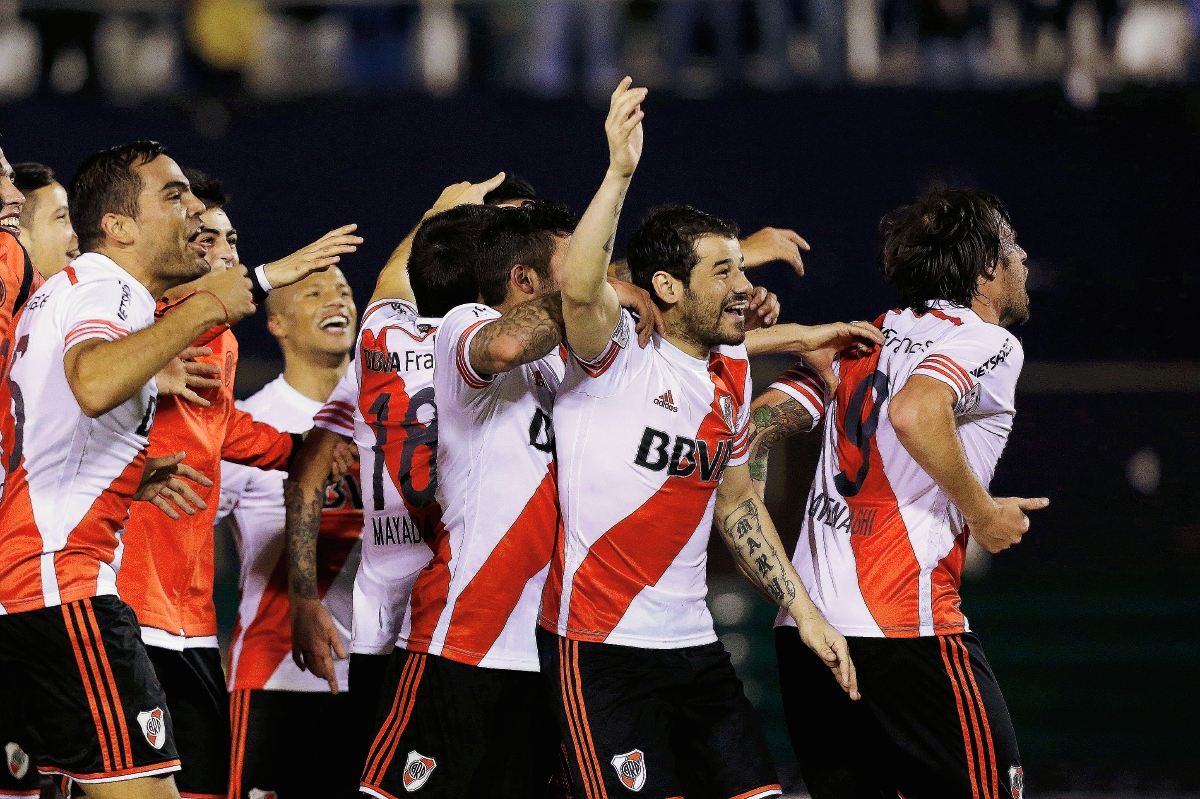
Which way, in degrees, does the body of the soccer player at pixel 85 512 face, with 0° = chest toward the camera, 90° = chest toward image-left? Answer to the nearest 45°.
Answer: approximately 270°

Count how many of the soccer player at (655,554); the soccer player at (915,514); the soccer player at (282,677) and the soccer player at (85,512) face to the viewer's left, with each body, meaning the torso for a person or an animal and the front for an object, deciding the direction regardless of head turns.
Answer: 0

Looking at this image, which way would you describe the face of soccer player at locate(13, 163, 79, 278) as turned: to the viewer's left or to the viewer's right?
to the viewer's right

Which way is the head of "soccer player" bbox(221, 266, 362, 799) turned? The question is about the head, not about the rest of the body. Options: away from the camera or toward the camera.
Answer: toward the camera

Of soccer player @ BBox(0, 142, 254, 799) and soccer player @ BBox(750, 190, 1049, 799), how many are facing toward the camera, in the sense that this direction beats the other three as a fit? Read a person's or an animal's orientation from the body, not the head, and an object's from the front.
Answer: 0

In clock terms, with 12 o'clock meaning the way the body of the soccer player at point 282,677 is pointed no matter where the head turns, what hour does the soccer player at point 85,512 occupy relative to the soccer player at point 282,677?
the soccer player at point 85,512 is roughly at 2 o'clock from the soccer player at point 282,677.

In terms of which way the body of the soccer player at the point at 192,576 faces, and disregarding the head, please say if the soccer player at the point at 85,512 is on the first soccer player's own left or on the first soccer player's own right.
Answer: on the first soccer player's own right

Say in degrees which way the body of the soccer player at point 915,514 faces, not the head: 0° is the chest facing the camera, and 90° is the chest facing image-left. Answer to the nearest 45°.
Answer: approximately 225°

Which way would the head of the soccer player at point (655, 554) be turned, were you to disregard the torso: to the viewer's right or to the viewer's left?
to the viewer's right

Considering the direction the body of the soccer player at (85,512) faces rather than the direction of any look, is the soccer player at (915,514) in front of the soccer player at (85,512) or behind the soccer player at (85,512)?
in front

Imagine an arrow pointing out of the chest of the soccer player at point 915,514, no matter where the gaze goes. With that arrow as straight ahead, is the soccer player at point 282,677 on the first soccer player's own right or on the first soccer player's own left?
on the first soccer player's own left

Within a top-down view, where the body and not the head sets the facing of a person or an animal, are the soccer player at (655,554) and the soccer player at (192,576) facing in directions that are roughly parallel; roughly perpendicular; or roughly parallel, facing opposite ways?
roughly parallel
